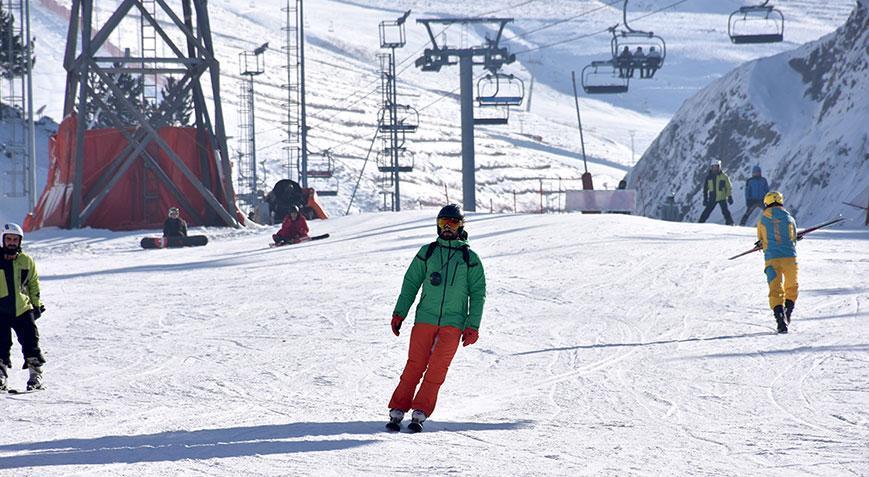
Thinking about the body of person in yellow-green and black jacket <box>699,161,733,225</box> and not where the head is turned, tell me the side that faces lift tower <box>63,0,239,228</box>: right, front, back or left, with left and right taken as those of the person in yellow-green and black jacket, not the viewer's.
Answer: right

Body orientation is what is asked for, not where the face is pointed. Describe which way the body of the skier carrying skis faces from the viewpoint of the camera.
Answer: away from the camera

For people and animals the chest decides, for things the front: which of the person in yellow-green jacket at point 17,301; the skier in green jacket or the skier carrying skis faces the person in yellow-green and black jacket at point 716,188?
the skier carrying skis

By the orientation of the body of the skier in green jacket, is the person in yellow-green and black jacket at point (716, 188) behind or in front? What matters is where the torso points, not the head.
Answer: behind

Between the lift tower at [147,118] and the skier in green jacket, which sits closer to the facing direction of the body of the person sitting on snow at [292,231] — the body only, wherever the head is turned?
the skier in green jacket

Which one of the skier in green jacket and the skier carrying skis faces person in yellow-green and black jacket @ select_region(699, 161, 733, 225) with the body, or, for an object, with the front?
the skier carrying skis

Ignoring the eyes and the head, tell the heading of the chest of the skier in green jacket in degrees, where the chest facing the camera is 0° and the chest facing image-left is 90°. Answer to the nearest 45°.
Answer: approximately 0°

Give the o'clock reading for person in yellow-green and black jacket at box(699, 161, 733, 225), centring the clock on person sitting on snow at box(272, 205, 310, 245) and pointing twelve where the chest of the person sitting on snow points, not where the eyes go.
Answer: The person in yellow-green and black jacket is roughly at 9 o'clock from the person sitting on snow.

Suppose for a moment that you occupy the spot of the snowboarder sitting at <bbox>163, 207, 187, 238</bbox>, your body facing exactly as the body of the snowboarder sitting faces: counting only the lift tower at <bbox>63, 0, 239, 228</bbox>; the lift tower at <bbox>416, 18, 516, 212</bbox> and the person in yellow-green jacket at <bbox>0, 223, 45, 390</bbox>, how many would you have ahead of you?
1
